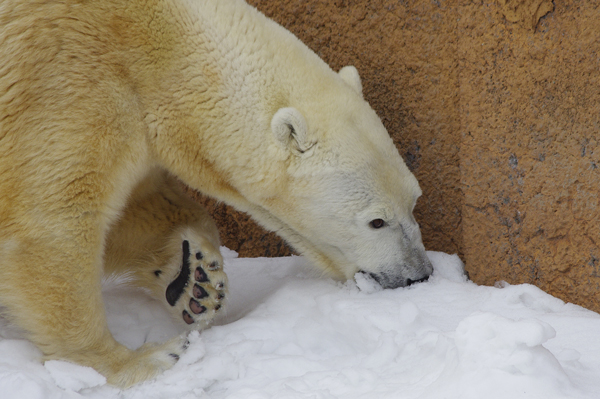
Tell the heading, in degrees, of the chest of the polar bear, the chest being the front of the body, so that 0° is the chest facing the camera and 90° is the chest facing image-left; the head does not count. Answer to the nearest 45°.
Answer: approximately 270°
